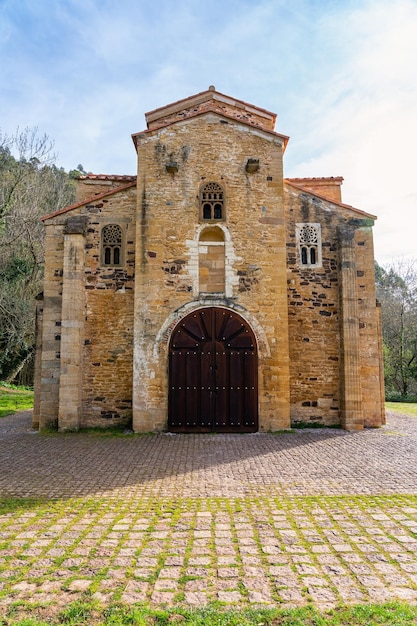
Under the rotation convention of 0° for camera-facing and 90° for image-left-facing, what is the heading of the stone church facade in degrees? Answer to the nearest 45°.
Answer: approximately 0°

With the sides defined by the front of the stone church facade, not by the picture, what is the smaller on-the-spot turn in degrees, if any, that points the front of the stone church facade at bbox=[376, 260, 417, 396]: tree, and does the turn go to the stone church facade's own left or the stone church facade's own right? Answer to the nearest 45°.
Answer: approximately 135° to the stone church facade's own left

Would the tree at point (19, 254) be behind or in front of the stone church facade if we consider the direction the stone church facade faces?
behind

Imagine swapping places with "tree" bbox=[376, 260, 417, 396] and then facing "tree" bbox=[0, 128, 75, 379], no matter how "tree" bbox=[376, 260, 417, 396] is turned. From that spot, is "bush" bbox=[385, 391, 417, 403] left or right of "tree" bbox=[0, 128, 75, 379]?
left

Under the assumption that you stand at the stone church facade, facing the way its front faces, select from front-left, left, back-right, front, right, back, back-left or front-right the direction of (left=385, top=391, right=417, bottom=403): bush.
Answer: back-left
